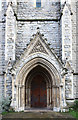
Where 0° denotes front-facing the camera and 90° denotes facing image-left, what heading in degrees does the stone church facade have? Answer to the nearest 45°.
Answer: approximately 0°
